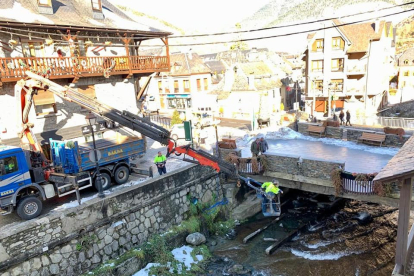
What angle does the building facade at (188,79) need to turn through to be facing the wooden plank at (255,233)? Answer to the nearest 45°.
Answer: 0° — it already faces it

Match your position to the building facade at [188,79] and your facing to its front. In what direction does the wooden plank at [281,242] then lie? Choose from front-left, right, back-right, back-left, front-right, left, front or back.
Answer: front

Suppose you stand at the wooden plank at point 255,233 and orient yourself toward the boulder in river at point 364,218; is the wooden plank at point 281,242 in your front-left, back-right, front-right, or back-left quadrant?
front-right

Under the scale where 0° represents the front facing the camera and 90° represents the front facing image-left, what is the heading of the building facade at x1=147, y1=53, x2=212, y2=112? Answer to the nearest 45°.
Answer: approximately 0°

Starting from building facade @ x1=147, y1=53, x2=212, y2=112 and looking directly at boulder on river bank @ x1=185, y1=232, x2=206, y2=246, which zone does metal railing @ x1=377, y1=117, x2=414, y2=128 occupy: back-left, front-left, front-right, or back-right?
front-left

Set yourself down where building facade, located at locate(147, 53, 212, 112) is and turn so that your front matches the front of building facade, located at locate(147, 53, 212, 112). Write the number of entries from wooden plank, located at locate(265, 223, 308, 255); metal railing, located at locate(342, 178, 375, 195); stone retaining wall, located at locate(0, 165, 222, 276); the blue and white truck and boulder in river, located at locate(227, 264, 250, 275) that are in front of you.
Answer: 5

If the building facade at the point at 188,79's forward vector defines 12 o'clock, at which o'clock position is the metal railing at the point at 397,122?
The metal railing is roughly at 11 o'clock from the building facade.

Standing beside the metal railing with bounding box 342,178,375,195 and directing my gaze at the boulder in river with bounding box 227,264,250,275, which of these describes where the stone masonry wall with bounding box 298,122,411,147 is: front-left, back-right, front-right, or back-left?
back-right

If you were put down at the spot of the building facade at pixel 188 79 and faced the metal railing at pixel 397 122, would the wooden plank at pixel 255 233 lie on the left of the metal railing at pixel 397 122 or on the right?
right

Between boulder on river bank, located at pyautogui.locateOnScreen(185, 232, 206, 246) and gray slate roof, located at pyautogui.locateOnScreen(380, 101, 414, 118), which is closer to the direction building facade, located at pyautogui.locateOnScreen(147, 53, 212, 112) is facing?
the boulder on river bank

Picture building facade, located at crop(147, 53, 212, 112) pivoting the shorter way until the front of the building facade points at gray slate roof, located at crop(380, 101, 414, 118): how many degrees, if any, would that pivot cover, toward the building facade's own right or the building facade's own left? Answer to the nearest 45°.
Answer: approximately 90° to the building facade's own left

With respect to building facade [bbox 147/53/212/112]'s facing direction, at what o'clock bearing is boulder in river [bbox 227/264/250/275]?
The boulder in river is roughly at 12 o'clock from the building facade.

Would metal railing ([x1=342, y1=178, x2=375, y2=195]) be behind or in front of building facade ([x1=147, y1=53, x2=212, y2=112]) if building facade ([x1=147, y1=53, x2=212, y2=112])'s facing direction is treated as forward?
in front

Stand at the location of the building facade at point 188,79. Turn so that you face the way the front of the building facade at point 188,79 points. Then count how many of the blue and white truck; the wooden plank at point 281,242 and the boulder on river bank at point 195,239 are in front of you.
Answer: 3

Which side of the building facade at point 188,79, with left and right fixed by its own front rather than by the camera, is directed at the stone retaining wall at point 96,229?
front

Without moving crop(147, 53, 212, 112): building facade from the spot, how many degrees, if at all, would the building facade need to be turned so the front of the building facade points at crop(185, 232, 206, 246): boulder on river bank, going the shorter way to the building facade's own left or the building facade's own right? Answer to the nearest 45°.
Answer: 0° — it already faces it

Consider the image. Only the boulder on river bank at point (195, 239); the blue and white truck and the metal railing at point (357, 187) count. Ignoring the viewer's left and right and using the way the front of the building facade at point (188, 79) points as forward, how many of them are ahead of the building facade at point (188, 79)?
3

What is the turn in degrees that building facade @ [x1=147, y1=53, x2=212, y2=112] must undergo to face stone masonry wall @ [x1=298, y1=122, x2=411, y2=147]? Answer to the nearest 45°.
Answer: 0° — it already faces it

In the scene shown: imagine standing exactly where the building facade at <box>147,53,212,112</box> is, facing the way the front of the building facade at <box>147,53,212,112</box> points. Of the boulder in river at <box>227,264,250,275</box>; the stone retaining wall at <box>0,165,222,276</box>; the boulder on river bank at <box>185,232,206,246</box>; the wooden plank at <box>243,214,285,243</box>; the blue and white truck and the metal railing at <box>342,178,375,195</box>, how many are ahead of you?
6
